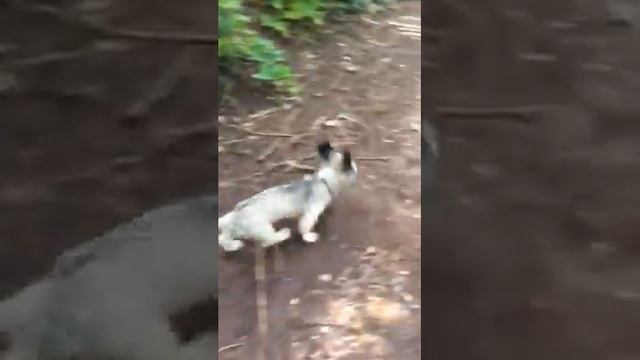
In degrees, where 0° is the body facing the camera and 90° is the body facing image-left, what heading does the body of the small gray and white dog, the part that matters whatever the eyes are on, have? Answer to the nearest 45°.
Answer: approximately 270°
